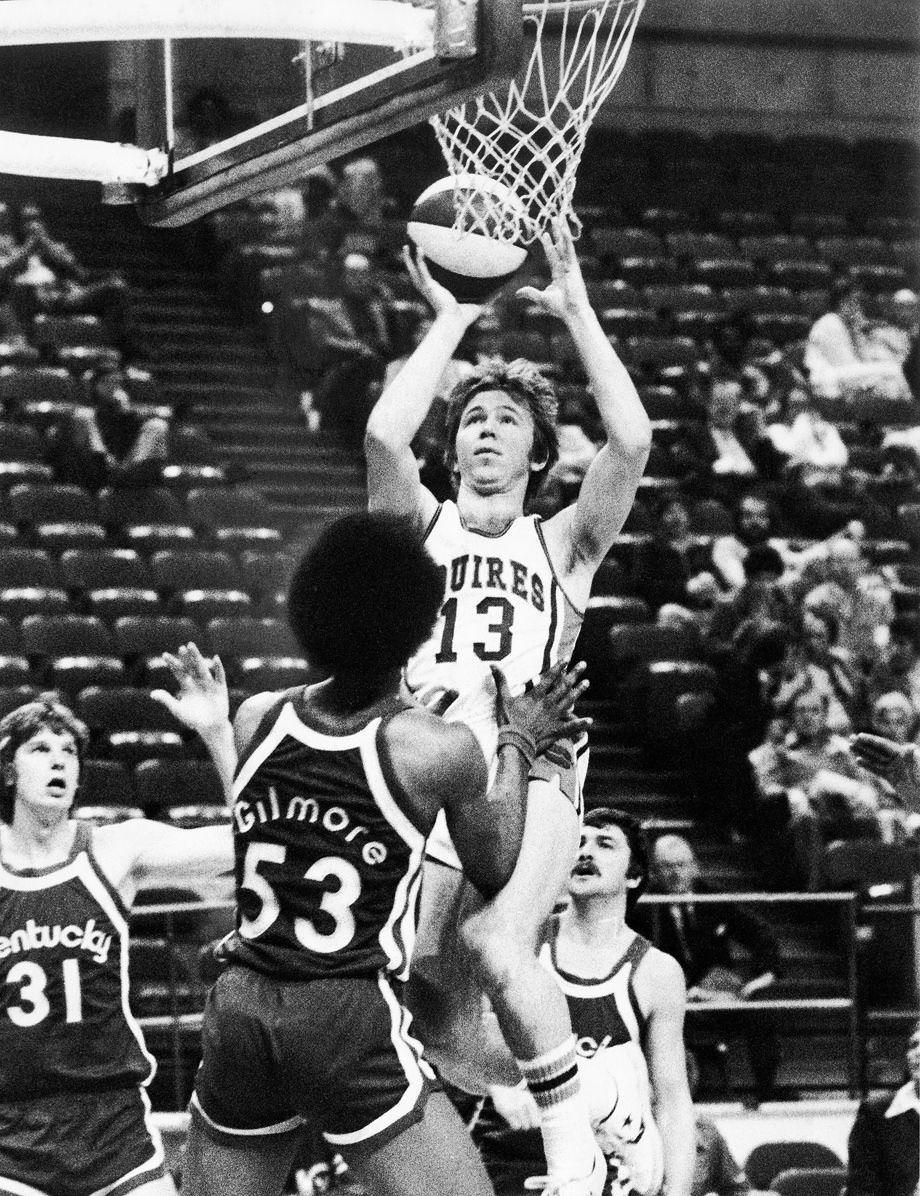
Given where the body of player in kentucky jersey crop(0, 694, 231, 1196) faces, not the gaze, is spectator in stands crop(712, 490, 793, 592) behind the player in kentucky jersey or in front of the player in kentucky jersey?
behind

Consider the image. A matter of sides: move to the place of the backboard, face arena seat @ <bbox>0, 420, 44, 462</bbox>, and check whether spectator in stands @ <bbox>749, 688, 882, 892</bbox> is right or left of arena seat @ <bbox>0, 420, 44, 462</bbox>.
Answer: right

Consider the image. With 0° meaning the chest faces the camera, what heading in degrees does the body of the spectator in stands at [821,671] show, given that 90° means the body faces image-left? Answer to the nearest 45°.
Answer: approximately 0°

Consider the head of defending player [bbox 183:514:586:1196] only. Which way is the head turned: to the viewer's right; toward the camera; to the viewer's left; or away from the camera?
away from the camera

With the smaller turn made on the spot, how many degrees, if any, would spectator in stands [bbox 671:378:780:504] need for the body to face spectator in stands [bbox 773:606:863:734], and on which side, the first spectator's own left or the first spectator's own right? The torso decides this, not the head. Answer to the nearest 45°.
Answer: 0° — they already face them

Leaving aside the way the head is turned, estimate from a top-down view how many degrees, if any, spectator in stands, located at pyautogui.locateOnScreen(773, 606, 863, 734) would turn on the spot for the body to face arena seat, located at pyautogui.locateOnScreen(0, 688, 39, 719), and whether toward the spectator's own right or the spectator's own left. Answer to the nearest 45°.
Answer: approximately 45° to the spectator's own right

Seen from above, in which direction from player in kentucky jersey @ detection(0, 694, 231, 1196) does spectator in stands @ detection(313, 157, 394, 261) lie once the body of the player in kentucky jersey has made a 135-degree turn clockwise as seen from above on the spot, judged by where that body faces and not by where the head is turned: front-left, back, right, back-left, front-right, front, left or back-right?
front-right
